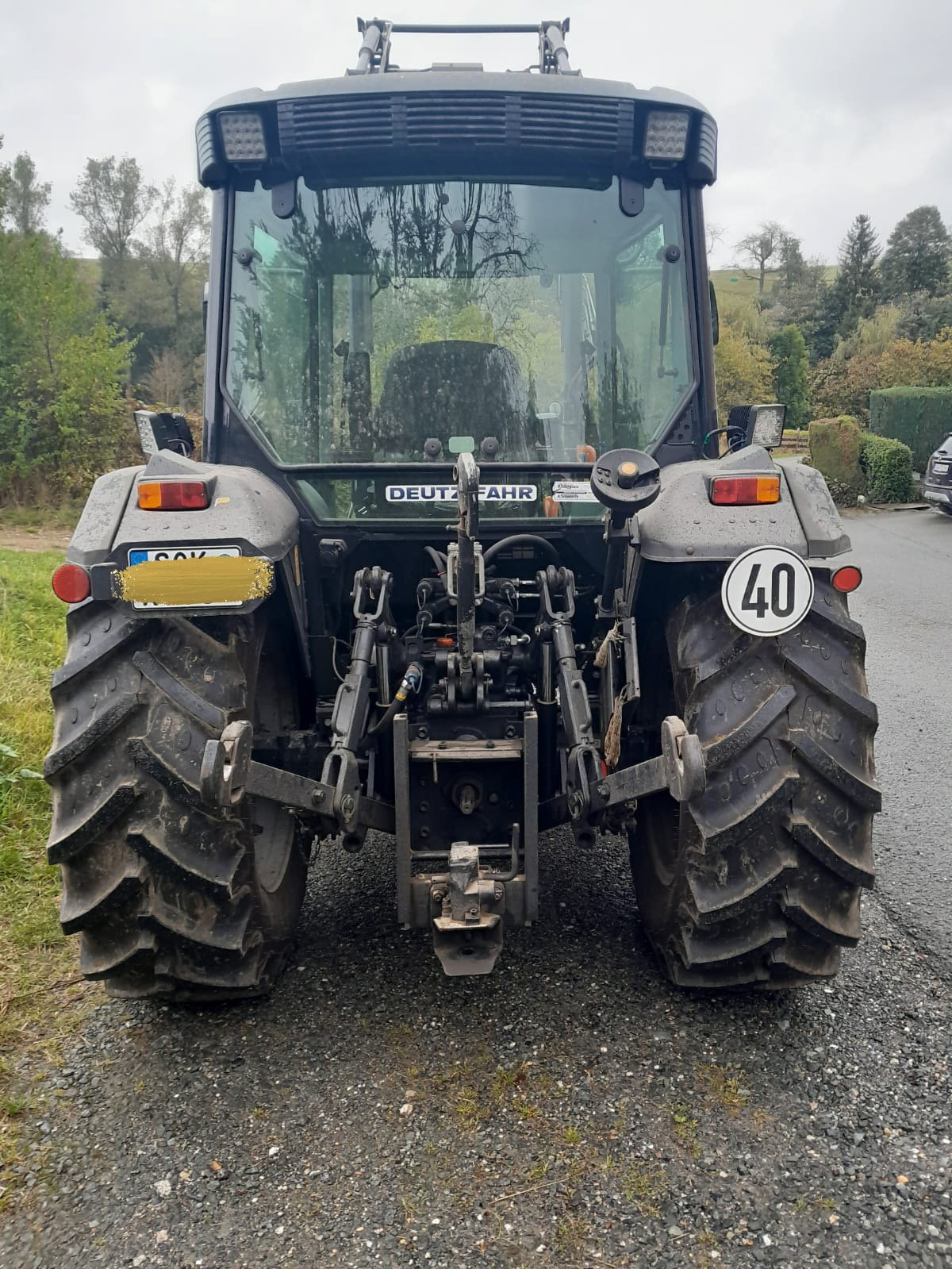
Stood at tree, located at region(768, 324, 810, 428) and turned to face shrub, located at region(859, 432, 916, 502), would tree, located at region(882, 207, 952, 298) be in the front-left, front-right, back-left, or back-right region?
back-left

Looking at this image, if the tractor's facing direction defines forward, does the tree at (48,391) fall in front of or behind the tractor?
in front

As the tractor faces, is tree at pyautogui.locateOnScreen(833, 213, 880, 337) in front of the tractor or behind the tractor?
in front

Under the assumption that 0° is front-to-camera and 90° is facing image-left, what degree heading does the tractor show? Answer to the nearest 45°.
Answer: approximately 180°

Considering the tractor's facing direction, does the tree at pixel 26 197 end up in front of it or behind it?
in front
